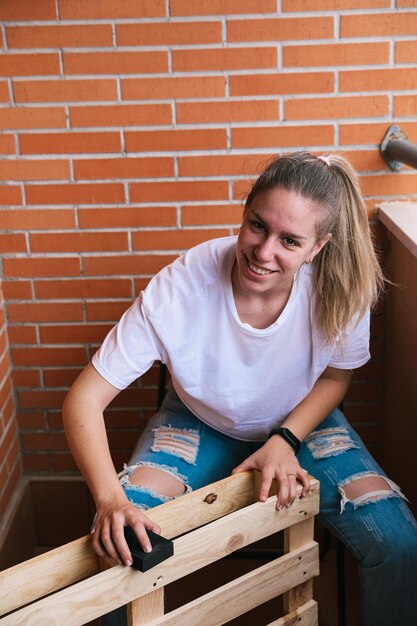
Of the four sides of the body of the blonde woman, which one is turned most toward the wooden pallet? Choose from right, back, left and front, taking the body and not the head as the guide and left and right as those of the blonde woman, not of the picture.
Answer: front

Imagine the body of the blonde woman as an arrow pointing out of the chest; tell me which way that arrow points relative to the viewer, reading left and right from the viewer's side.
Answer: facing the viewer
